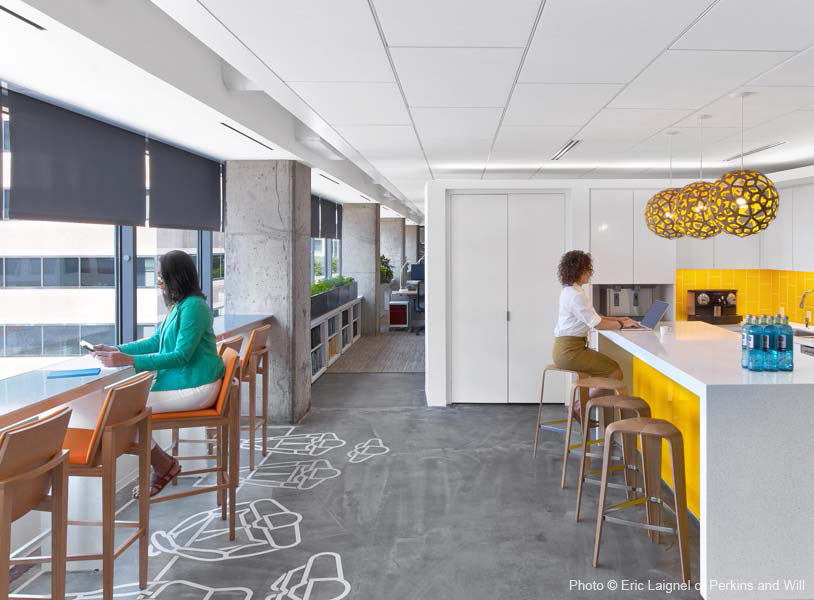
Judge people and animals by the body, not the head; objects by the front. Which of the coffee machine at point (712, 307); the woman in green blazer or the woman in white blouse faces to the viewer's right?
the woman in white blouse

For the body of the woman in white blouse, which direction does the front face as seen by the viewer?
to the viewer's right

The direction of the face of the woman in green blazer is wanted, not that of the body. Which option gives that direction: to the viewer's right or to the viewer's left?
to the viewer's left

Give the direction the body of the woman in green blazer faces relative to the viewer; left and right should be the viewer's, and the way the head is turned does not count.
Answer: facing to the left of the viewer

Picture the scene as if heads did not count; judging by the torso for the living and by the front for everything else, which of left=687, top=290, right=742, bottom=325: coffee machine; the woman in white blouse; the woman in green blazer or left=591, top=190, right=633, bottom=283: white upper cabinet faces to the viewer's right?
the woman in white blouse

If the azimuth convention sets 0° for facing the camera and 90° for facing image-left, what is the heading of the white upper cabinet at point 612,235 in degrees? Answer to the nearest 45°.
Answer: approximately 0°

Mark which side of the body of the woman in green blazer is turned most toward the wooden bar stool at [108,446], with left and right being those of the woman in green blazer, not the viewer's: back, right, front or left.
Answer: left

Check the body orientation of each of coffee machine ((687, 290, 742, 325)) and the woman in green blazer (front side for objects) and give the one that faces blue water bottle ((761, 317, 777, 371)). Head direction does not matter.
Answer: the coffee machine

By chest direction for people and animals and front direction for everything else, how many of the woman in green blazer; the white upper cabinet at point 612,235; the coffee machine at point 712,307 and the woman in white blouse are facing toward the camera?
2

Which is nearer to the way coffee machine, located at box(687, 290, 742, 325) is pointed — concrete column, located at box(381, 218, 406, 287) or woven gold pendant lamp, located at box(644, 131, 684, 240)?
the woven gold pendant lamp
